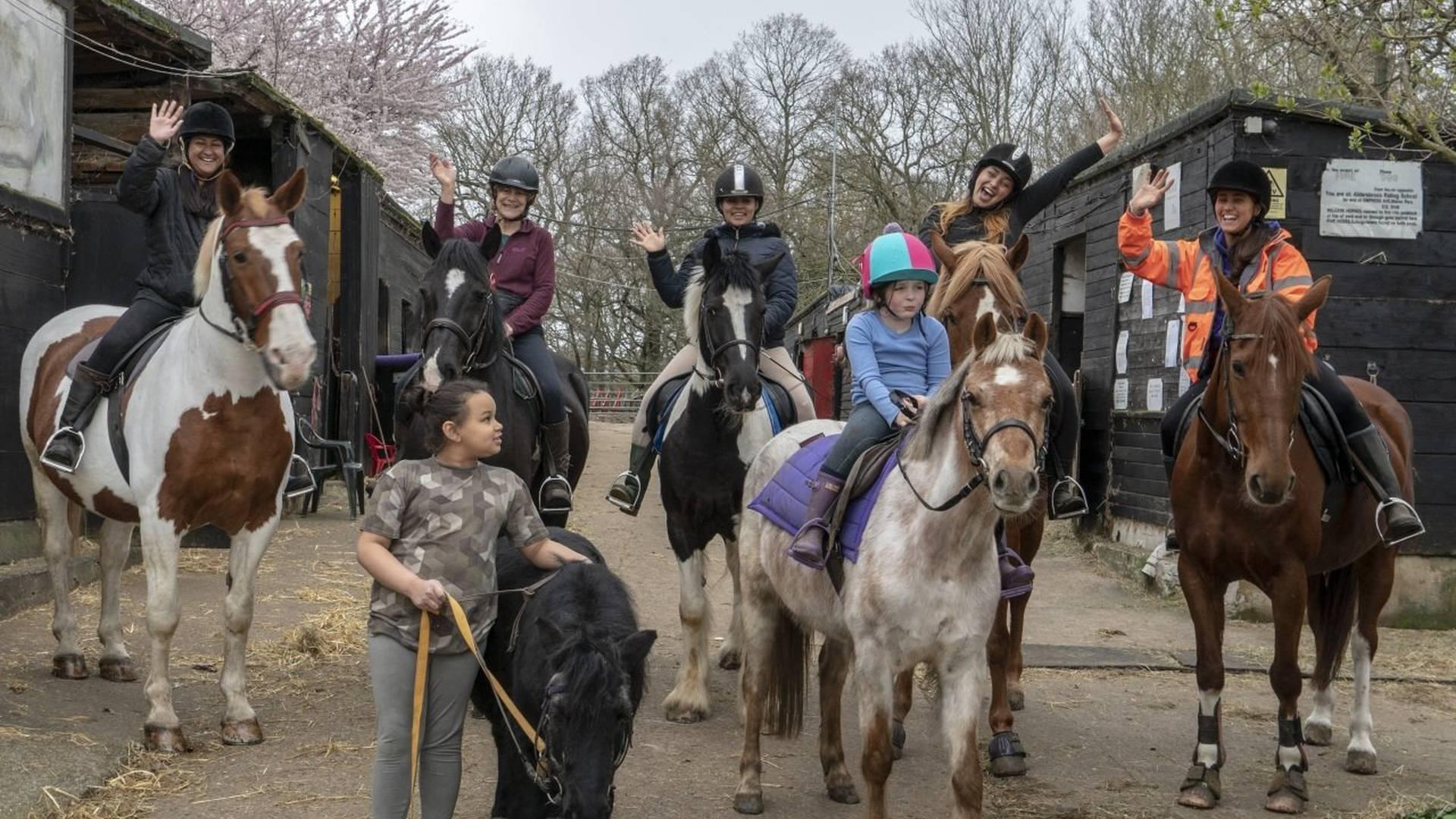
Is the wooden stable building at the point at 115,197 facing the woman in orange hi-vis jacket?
yes

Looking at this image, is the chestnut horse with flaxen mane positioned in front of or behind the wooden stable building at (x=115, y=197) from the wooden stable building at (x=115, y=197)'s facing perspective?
in front

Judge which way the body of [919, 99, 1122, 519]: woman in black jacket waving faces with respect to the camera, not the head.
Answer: toward the camera

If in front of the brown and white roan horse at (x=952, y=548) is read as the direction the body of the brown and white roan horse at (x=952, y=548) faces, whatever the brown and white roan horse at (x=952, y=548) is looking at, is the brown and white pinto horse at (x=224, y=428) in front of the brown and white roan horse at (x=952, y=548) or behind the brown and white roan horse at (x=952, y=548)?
behind

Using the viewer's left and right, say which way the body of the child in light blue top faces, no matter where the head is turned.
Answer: facing the viewer and to the right of the viewer

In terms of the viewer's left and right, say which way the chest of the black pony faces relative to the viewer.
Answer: facing the viewer

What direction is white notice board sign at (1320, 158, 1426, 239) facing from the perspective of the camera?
toward the camera

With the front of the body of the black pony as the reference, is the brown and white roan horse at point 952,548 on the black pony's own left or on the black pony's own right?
on the black pony's own left

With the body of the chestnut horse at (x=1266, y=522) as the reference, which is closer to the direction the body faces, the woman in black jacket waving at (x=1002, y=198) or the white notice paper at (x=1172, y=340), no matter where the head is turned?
the woman in black jacket waving

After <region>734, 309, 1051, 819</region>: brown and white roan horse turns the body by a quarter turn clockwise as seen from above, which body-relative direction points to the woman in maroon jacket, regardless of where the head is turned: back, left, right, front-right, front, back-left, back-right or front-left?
right

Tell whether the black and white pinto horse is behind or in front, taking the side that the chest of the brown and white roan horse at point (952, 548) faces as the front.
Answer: behind

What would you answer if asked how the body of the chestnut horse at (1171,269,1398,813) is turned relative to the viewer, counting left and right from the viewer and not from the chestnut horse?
facing the viewer and to the left of the viewer

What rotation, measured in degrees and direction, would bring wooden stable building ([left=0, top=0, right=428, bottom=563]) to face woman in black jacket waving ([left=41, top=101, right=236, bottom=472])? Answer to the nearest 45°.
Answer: approximately 45° to its right
